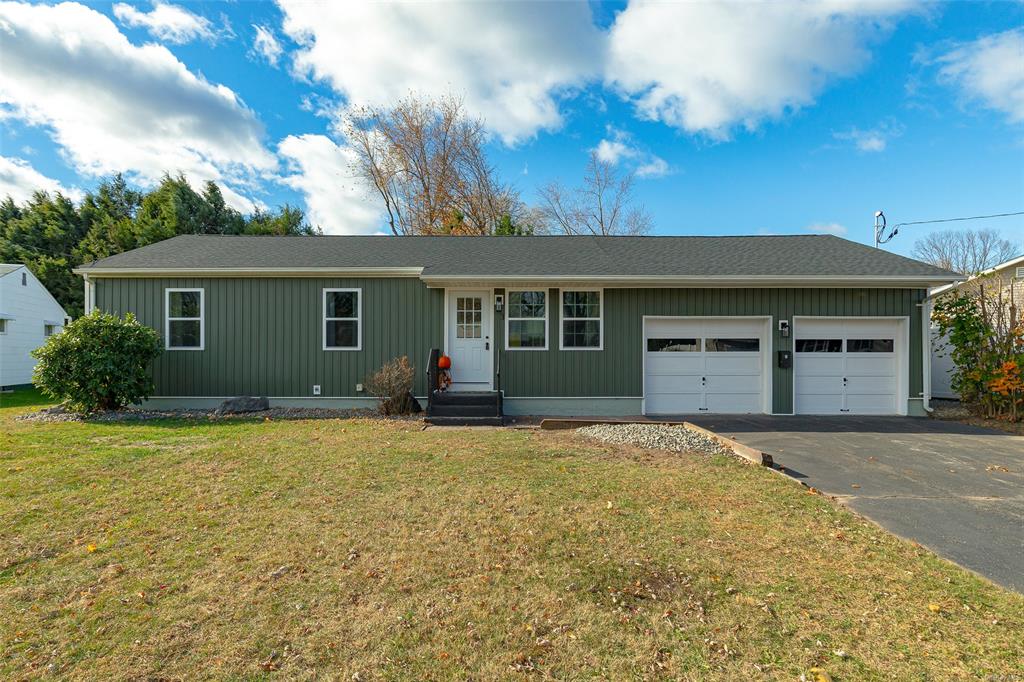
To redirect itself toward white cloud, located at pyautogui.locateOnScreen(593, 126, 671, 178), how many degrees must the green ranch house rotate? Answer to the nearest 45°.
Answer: approximately 180°

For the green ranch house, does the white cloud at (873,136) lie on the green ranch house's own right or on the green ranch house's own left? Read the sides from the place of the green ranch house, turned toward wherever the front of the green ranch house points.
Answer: on the green ranch house's own left

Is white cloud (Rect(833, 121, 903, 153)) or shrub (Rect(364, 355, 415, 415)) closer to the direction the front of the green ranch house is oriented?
the shrub

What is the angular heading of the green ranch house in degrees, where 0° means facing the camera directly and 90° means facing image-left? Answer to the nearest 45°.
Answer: approximately 0°
